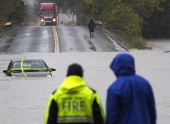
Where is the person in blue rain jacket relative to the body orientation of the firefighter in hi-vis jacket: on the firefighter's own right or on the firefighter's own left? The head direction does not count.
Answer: on the firefighter's own right

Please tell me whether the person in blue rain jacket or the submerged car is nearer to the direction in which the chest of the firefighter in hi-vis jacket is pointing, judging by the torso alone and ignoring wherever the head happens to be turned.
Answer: the submerged car

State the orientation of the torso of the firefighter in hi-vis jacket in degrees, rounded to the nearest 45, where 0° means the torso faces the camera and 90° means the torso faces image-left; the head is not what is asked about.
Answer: approximately 180°

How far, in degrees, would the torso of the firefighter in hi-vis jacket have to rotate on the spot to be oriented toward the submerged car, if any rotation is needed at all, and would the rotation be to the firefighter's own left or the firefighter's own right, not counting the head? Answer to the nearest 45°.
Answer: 0° — they already face it

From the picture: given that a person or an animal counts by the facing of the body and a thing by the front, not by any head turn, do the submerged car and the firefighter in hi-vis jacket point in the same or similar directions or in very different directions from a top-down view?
very different directions
